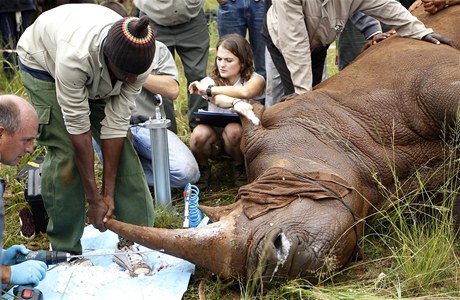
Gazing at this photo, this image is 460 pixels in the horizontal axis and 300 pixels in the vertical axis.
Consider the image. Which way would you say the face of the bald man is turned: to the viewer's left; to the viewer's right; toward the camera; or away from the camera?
to the viewer's right

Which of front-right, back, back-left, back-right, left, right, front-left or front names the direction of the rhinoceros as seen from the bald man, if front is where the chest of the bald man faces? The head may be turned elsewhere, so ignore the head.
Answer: front

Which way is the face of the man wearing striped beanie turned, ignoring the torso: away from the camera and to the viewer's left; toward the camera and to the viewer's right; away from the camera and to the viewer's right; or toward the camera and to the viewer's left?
toward the camera and to the viewer's right

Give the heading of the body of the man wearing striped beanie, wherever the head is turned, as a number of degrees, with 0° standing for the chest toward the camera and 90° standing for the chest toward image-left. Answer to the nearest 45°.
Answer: approximately 315°

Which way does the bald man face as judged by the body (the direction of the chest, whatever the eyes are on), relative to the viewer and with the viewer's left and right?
facing to the right of the viewer
